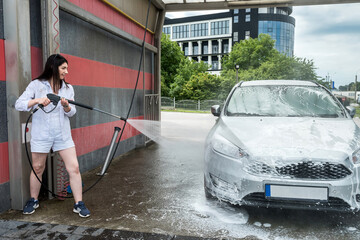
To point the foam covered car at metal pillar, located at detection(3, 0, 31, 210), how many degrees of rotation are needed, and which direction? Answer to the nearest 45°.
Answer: approximately 90° to its right

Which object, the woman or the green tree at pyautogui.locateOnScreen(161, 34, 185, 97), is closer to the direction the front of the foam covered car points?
the woman

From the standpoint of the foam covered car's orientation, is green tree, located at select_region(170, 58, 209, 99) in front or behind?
behind

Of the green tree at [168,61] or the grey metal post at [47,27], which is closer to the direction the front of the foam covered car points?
the grey metal post

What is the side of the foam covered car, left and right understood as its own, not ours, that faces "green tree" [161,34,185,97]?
back

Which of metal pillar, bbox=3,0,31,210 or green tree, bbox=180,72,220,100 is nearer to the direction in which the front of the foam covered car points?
the metal pillar

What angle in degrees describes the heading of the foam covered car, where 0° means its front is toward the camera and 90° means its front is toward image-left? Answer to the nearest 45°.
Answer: approximately 0°

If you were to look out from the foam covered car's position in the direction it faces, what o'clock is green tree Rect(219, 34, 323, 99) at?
The green tree is roughly at 6 o'clock from the foam covered car.

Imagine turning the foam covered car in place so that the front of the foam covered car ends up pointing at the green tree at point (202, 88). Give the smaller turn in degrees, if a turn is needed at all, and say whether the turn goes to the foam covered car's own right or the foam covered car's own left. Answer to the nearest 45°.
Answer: approximately 180°

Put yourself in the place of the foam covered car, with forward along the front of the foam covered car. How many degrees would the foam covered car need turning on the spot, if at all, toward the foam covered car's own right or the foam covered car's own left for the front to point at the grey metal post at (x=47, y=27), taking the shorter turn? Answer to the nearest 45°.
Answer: approximately 90° to the foam covered car's own right
